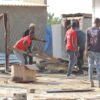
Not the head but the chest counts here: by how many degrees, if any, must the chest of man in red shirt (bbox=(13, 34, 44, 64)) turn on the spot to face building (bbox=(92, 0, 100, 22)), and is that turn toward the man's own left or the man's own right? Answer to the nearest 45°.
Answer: approximately 45° to the man's own left

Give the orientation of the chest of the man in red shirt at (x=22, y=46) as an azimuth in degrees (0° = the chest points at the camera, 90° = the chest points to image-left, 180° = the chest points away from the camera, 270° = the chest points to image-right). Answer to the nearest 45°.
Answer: approximately 270°

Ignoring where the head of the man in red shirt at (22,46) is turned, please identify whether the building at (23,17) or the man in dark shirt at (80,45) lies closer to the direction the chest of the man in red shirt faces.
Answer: the man in dark shirt

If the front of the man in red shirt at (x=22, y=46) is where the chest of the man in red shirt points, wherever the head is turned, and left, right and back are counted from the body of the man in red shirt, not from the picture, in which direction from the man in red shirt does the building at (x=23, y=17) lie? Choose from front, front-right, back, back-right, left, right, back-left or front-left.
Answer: left

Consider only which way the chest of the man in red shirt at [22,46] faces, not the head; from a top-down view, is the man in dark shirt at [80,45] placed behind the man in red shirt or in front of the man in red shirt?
in front
